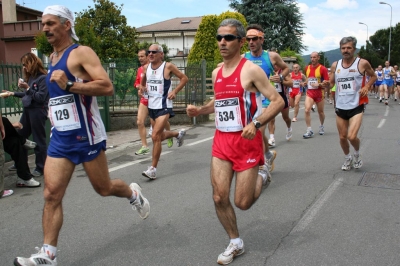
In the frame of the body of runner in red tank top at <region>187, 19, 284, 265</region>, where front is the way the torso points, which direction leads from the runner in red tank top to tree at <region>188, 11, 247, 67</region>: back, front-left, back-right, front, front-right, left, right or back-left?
back-right

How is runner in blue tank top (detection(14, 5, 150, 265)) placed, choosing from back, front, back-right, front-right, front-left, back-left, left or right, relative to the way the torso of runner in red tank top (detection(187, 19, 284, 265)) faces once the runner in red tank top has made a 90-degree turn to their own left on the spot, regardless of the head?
back-right

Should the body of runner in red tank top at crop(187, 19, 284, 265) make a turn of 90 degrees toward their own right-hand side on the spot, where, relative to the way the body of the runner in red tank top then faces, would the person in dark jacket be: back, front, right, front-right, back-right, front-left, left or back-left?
front

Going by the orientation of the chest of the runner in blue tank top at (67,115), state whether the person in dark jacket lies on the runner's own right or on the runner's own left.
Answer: on the runner's own right

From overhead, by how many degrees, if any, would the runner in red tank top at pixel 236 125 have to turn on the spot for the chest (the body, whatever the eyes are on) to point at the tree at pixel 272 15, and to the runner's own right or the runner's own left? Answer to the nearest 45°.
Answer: approximately 135° to the runner's own right

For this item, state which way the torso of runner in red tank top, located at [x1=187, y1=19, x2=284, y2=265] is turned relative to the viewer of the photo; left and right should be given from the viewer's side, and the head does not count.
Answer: facing the viewer and to the left of the viewer

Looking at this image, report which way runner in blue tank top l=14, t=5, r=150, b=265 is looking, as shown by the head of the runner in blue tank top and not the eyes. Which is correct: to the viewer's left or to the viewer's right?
to the viewer's left

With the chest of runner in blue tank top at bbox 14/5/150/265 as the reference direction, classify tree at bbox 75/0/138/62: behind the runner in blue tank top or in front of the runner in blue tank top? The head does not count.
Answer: behind
